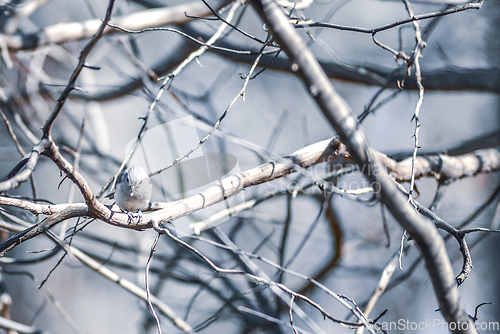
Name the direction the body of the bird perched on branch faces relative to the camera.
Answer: toward the camera
